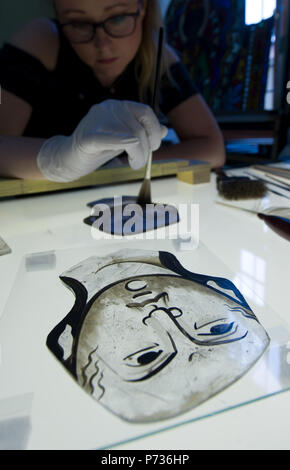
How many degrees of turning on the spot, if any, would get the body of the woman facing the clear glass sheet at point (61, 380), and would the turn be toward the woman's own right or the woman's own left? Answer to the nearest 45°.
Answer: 0° — they already face it

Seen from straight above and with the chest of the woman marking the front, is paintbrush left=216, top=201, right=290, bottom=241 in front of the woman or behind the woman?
in front

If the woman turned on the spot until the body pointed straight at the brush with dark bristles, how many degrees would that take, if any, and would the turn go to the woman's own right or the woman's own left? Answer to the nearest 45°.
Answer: approximately 45° to the woman's own left

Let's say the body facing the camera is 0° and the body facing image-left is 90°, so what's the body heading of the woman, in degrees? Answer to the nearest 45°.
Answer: approximately 0°
